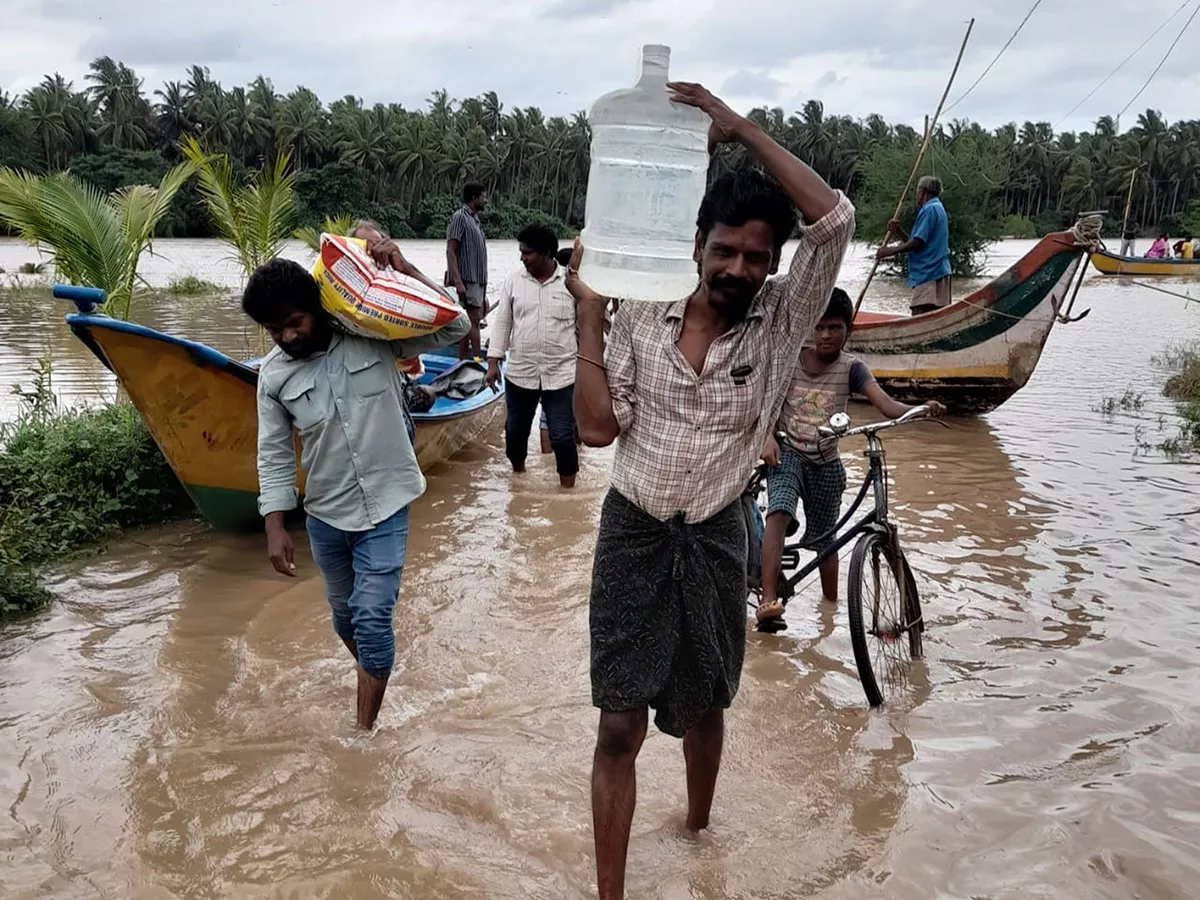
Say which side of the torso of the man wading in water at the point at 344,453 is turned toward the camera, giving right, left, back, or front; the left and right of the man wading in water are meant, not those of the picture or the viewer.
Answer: front

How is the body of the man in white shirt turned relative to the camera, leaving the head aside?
toward the camera

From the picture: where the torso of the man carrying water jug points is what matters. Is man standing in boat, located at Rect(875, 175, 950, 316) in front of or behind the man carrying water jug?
behind

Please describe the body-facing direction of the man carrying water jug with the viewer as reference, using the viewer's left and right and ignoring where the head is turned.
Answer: facing the viewer

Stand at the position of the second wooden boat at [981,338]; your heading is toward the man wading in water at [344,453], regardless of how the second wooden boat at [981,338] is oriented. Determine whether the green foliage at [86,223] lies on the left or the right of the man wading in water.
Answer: right

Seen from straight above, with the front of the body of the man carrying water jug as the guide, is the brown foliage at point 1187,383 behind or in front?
behind

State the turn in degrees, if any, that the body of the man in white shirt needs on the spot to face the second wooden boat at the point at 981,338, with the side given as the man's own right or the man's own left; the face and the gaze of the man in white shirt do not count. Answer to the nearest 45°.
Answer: approximately 135° to the man's own left

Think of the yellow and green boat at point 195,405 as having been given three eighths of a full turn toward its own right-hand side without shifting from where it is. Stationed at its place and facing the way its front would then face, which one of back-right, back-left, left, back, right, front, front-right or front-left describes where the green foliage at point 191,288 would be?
front

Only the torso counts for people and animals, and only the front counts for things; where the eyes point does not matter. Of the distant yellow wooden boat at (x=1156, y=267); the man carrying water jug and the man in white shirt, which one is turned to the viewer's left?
the distant yellow wooden boat

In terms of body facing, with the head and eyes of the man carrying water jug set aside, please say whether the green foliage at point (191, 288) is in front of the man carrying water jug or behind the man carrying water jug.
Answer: behind

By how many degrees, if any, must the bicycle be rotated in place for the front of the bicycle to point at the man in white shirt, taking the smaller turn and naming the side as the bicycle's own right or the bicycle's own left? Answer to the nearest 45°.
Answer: approximately 180°

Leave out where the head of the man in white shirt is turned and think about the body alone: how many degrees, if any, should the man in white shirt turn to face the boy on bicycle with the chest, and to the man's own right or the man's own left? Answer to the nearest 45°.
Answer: approximately 45° to the man's own left

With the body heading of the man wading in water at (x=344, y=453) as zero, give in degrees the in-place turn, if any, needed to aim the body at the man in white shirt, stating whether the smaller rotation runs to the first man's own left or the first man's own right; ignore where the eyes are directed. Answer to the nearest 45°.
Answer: approximately 180°

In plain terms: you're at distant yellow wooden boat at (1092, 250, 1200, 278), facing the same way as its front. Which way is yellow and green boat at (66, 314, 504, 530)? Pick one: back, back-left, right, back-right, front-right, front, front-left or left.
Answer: left

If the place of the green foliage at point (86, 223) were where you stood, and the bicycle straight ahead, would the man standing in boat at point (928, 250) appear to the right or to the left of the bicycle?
left

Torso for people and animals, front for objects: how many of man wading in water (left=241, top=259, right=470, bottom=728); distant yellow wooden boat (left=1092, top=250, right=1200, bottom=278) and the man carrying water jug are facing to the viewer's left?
1

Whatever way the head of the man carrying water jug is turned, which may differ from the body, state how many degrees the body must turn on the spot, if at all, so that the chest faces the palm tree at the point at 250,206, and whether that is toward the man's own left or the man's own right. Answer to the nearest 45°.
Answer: approximately 135° to the man's own right

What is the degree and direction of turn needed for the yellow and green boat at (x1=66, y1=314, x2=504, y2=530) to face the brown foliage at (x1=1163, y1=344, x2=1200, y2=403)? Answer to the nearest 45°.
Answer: approximately 135° to its left

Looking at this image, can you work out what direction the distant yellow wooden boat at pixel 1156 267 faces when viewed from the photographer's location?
facing to the left of the viewer

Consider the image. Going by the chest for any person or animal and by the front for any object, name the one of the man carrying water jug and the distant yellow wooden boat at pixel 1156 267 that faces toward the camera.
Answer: the man carrying water jug

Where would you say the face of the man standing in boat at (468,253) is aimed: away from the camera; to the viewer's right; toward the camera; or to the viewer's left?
to the viewer's right
